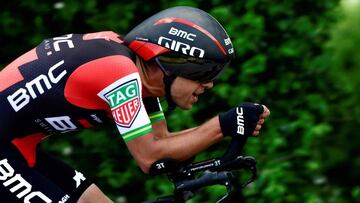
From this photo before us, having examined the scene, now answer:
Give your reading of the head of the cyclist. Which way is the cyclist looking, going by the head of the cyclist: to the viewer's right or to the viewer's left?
to the viewer's right

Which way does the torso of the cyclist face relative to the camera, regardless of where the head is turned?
to the viewer's right
